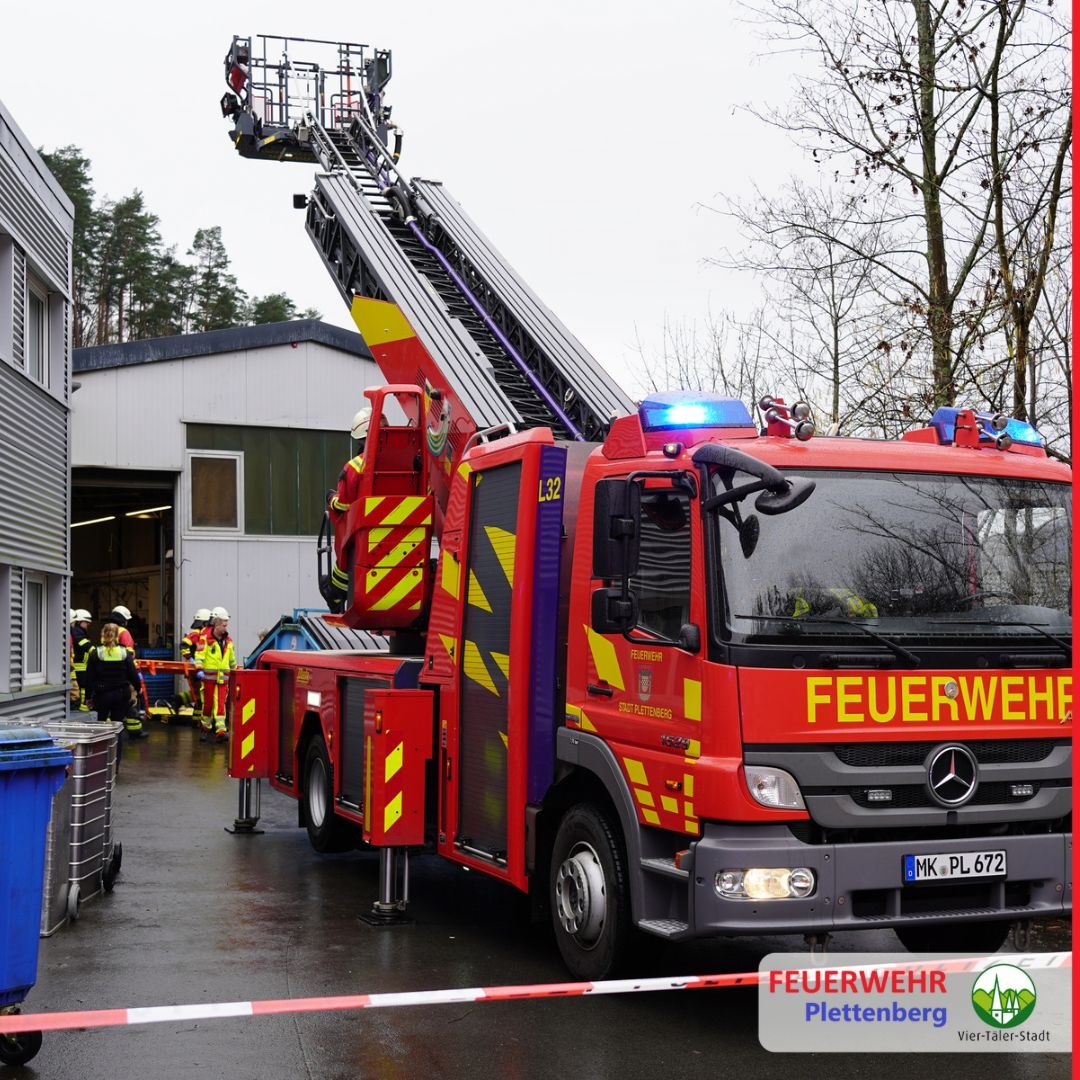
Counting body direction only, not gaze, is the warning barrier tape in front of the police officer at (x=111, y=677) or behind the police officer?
behind

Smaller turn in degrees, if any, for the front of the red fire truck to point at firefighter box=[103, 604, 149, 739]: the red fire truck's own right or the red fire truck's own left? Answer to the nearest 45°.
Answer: approximately 180°

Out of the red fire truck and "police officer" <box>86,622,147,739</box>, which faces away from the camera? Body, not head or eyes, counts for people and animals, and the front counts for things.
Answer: the police officer

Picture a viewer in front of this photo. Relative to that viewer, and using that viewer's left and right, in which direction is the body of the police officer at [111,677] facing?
facing away from the viewer

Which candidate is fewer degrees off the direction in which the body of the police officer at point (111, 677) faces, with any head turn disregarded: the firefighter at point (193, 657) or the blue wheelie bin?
the firefighter

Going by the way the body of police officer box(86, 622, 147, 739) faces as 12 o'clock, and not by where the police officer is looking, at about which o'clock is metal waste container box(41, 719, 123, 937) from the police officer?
The metal waste container is roughly at 6 o'clock from the police officer.

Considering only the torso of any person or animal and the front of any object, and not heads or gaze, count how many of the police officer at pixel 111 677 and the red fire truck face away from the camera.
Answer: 1

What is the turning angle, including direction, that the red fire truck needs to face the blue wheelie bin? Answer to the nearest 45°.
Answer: approximately 135° to its right

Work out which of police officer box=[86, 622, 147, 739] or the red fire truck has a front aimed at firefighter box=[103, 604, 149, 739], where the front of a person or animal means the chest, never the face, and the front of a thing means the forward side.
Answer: police officer box=[86, 622, 147, 739]

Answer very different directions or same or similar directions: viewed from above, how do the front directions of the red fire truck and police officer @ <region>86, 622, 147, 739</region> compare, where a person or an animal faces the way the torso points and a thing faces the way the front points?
very different directions

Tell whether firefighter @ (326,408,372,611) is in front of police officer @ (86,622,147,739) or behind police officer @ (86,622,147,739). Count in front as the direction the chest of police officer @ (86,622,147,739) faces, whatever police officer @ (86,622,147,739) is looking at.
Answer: behind
